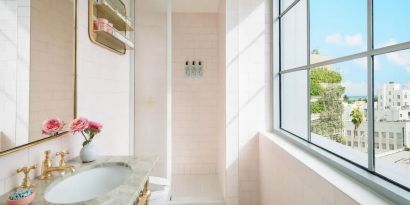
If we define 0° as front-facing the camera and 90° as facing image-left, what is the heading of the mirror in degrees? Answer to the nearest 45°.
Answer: approximately 315°

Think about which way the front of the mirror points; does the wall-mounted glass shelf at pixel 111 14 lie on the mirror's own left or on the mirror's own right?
on the mirror's own left

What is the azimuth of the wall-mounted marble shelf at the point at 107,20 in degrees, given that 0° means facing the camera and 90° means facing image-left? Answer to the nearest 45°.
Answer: approximately 315°

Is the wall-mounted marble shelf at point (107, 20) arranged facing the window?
yes

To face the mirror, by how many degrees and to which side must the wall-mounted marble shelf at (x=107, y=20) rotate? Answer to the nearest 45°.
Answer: approximately 90° to its right
